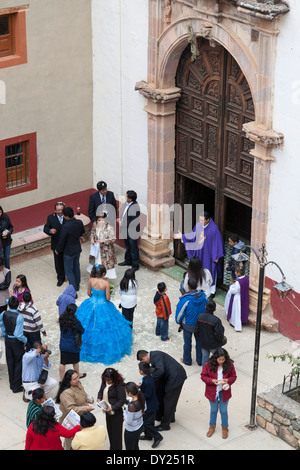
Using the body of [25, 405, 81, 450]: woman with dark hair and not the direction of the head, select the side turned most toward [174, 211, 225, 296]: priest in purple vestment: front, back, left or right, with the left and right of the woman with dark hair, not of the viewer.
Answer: front

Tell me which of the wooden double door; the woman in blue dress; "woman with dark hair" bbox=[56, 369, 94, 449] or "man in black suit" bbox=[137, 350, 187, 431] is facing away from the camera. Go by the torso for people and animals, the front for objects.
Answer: the woman in blue dress

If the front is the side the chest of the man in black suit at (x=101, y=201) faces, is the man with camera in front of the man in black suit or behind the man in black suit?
in front

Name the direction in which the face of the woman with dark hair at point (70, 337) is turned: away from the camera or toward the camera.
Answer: away from the camera

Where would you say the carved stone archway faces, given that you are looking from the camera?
facing the viewer and to the left of the viewer

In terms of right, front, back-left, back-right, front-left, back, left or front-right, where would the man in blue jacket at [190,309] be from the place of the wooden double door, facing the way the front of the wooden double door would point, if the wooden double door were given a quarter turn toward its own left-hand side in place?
front-right

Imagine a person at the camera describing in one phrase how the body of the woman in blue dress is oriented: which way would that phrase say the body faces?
away from the camera

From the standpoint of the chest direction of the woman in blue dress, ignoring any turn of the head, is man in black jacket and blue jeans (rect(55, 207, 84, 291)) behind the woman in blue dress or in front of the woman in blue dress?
in front
